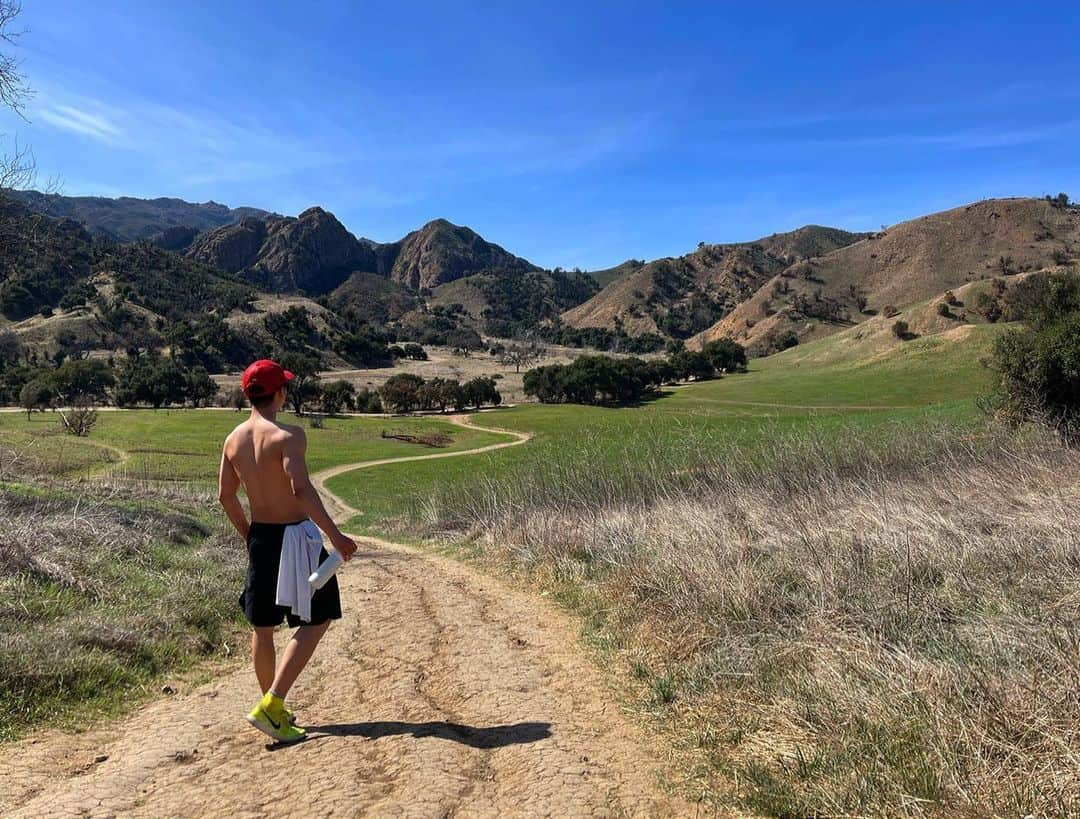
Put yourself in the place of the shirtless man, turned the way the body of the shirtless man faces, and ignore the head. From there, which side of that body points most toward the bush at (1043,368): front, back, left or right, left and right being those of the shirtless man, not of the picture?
front

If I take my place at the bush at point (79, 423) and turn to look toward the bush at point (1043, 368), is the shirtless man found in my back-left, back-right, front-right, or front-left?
front-right

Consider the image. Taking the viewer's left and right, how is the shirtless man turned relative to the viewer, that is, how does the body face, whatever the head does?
facing away from the viewer and to the right of the viewer

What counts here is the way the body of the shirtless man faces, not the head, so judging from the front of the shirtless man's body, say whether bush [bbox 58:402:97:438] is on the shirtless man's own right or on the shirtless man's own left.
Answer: on the shirtless man's own left
